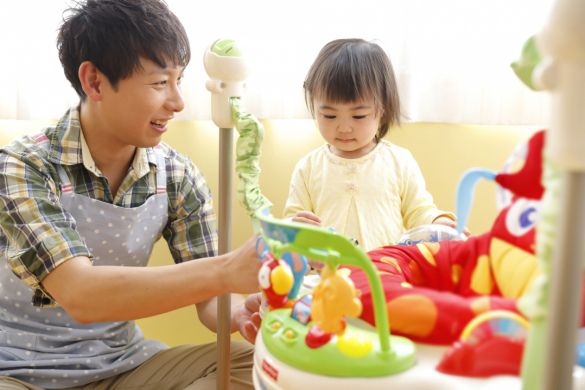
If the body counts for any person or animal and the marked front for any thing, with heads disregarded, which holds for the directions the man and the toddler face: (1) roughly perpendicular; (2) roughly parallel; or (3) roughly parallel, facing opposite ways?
roughly perpendicular

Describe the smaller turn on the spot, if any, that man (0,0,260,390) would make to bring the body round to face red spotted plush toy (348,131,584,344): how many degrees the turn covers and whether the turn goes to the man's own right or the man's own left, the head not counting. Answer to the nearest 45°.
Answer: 0° — they already face it

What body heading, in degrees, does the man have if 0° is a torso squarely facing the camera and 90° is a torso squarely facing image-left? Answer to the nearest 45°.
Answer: approximately 315°
